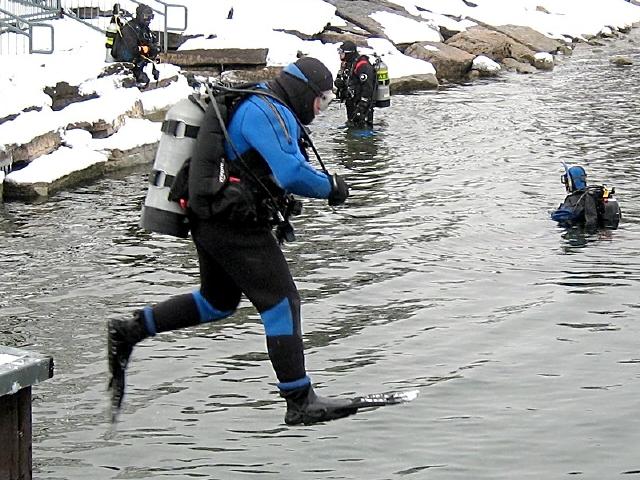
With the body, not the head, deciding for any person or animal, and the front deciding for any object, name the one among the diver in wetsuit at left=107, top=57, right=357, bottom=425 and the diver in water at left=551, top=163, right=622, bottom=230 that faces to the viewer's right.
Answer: the diver in wetsuit

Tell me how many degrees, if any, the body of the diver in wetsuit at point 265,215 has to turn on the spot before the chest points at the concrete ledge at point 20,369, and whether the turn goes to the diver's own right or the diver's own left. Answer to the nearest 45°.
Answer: approximately 135° to the diver's own right

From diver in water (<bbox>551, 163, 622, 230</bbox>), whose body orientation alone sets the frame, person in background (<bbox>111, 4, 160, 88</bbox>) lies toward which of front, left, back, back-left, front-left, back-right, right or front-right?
front-right

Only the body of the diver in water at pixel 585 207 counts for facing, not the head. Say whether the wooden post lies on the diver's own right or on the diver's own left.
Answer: on the diver's own left

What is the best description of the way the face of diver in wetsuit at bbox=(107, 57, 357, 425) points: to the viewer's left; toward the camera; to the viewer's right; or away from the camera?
to the viewer's right

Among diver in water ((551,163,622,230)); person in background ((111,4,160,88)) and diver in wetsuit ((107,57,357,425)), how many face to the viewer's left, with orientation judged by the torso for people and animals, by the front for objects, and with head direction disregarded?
1

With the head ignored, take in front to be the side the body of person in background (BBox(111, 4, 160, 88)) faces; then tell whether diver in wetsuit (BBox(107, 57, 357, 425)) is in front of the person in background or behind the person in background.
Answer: in front

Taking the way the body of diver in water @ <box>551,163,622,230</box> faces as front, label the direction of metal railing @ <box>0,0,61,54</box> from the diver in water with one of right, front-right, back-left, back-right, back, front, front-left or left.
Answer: front-right

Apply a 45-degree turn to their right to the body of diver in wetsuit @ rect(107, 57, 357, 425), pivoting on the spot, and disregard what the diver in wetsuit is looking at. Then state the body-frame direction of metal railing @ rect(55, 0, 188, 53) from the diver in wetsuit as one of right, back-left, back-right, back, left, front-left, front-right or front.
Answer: back-left

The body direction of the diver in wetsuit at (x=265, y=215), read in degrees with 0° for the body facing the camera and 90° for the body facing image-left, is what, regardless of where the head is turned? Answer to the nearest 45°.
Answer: approximately 270°

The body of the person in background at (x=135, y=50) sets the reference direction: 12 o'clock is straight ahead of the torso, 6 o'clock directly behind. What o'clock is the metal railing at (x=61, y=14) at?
The metal railing is roughly at 7 o'clock from the person in background.

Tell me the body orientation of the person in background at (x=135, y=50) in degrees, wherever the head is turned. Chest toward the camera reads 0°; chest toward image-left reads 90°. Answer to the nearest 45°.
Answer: approximately 315°

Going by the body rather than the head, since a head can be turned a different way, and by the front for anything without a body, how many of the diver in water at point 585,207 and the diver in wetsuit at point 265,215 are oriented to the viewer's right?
1

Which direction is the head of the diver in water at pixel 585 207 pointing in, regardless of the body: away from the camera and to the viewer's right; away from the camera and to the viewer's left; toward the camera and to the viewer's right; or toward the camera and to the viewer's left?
away from the camera and to the viewer's left

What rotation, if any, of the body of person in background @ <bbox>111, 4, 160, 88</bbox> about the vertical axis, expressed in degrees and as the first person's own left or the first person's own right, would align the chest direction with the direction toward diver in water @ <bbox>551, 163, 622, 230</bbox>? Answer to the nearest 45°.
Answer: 0° — they already face them

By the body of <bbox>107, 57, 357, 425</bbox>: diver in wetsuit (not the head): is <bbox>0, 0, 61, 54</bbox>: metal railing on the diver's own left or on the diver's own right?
on the diver's own left

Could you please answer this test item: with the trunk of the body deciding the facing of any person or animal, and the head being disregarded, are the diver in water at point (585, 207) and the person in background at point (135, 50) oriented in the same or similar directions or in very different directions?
very different directions

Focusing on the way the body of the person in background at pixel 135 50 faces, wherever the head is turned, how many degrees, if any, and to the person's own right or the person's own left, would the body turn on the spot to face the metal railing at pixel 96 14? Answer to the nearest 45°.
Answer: approximately 135° to the person's own left

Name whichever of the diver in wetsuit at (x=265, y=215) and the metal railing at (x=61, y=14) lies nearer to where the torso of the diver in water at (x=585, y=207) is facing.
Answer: the metal railing
